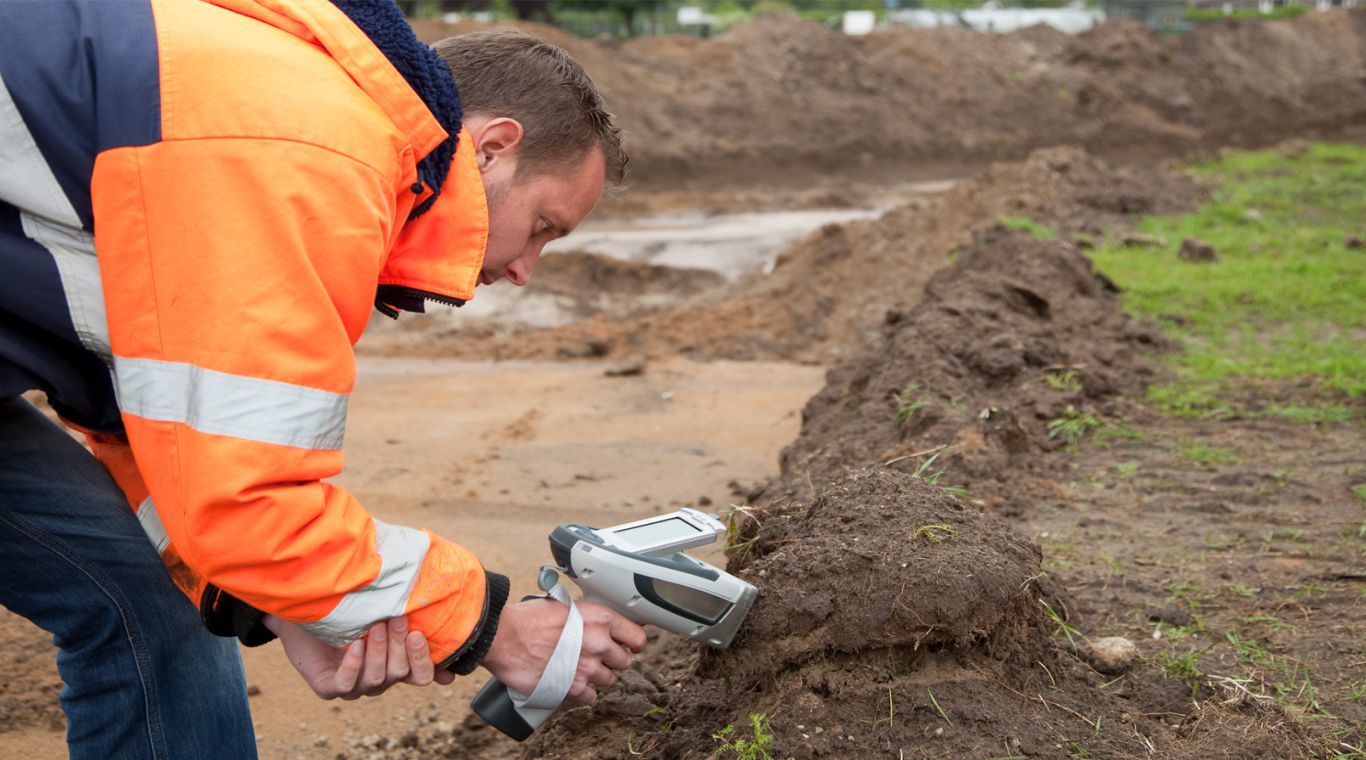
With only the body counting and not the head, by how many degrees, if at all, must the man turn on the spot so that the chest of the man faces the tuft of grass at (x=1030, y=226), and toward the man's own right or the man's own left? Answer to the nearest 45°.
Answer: approximately 45° to the man's own left

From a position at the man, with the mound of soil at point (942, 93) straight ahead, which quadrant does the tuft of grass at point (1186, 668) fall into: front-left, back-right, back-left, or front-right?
front-right

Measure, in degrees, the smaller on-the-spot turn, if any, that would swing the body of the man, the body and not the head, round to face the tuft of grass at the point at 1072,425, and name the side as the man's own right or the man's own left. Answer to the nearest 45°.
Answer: approximately 45° to the man's own left

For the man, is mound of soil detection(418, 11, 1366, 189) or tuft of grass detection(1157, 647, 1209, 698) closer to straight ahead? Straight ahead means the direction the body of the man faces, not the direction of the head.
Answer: the tuft of grass

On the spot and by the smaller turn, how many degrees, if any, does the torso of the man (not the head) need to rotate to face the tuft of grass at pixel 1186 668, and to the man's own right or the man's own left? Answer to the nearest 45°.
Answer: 0° — they already face it

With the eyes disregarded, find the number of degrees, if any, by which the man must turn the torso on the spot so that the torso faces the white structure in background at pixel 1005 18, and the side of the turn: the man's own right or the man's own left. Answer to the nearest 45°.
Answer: approximately 45° to the man's own left

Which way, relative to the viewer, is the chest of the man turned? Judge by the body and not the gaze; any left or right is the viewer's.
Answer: facing to the right of the viewer

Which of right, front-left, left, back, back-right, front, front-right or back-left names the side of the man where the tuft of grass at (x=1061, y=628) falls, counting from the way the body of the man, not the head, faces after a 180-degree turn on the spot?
back

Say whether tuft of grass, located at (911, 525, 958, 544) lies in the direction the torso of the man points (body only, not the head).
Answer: yes

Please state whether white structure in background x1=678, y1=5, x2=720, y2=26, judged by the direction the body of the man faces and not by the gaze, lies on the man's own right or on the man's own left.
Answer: on the man's own left

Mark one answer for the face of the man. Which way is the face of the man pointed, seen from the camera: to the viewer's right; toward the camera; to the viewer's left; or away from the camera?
to the viewer's right

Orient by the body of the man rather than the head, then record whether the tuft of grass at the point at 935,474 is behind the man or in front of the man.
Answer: in front

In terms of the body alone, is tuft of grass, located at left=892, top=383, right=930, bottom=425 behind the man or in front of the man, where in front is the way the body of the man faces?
in front

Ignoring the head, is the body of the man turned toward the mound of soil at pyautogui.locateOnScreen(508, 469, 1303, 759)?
yes
